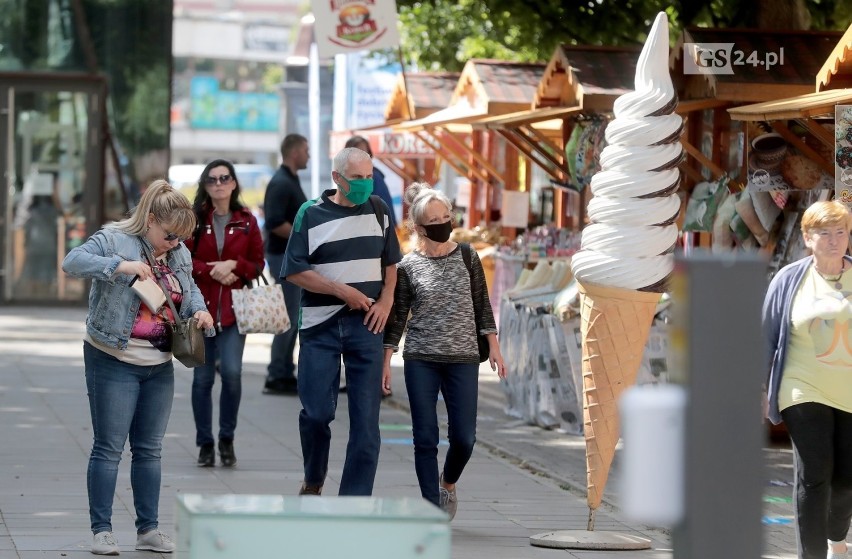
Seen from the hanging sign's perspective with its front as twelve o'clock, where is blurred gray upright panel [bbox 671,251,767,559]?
The blurred gray upright panel is roughly at 12 o'clock from the hanging sign.

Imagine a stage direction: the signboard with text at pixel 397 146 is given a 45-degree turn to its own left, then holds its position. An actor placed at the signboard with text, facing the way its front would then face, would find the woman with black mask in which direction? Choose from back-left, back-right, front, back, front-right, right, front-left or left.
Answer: front-right

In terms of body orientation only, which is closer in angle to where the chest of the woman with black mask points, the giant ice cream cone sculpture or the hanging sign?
the giant ice cream cone sculpture

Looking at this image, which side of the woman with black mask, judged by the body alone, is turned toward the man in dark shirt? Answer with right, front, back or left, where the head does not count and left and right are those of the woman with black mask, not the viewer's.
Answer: back

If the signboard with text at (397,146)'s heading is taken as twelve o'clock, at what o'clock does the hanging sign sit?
The hanging sign is roughly at 12 o'clock from the signboard with text.

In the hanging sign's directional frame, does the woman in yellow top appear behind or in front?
in front

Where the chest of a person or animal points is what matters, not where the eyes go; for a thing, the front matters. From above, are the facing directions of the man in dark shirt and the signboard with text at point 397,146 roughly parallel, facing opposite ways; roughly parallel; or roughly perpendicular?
roughly perpendicular

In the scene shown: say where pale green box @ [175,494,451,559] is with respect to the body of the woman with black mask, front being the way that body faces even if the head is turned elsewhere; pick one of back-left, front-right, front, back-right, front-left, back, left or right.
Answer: front

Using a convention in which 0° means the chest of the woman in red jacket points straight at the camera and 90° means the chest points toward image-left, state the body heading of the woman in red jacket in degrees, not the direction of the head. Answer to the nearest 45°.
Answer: approximately 0°

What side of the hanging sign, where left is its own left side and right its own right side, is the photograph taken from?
front

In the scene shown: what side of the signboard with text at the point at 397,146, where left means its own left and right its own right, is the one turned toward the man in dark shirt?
front

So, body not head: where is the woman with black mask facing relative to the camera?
toward the camera
